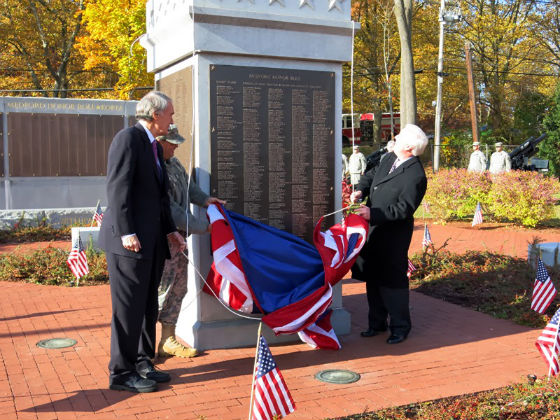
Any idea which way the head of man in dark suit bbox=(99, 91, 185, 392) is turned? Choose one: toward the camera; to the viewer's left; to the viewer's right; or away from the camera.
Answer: to the viewer's right

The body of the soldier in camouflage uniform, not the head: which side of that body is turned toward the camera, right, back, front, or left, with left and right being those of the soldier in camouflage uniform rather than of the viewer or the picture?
right

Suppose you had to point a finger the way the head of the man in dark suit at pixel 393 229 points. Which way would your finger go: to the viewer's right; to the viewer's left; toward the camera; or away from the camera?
to the viewer's left

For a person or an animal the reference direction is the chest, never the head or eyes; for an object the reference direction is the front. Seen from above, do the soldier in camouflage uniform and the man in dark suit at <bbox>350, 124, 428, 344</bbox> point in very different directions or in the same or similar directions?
very different directions

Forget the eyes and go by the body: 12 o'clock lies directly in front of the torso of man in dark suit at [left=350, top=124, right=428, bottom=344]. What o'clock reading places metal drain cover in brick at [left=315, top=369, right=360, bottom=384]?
The metal drain cover in brick is roughly at 11 o'clock from the man in dark suit.

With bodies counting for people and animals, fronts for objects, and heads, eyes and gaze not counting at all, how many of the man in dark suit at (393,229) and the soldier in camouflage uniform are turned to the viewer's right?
1

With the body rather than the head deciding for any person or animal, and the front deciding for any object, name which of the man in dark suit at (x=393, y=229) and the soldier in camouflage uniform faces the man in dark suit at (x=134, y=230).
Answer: the man in dark suit at (x=393, y=229)

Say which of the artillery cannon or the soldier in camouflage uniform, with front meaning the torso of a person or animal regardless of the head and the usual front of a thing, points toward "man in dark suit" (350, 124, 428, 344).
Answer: the soldier in camouflage uniform
